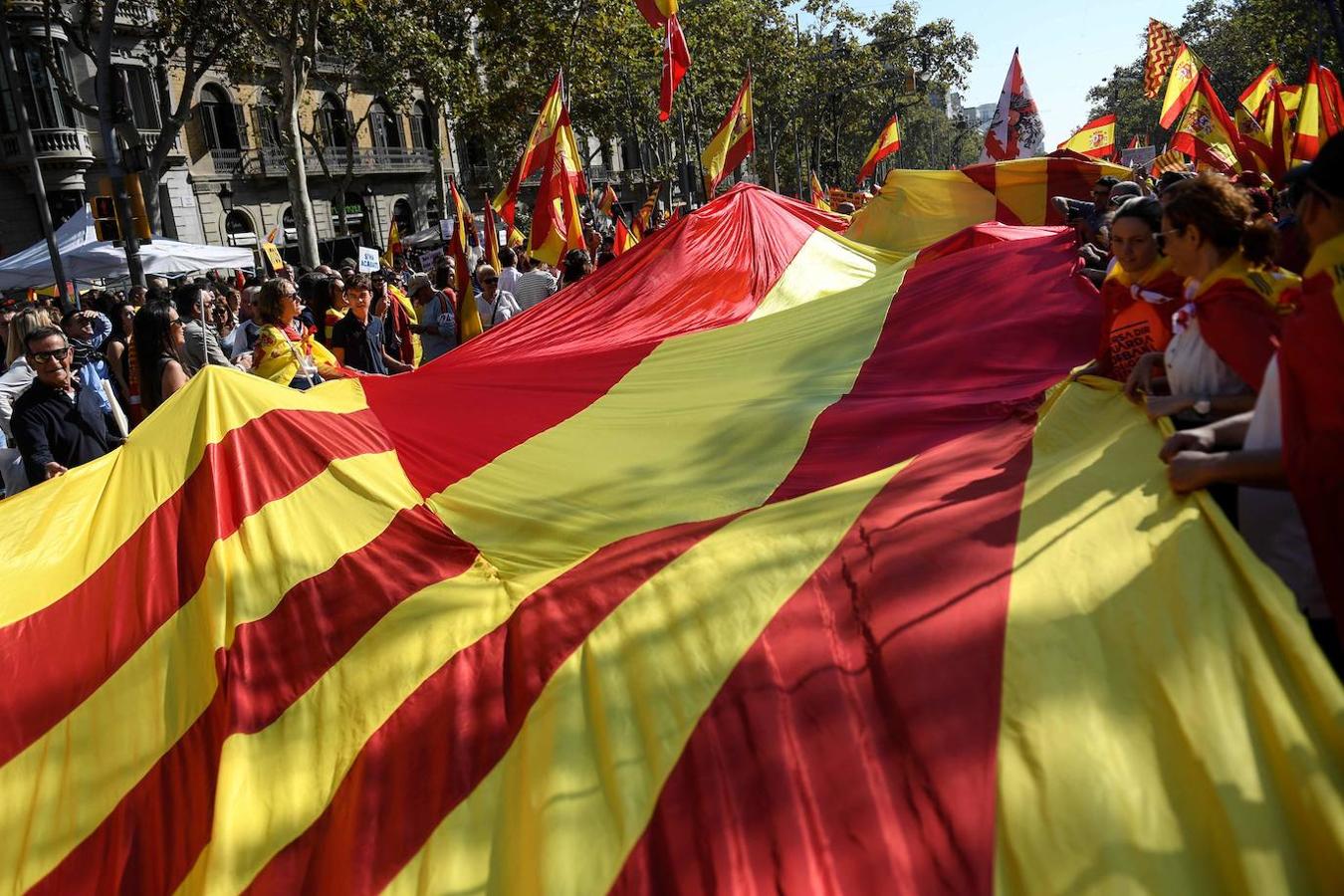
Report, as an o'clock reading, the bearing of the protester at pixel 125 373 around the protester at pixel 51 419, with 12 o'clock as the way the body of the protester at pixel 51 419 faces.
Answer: the protester at pixel 125 373 is roughly at 8 o'clock from the protester at pixel 51 419.

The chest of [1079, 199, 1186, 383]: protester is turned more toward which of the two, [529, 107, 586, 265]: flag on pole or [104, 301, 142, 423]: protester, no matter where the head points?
the protester

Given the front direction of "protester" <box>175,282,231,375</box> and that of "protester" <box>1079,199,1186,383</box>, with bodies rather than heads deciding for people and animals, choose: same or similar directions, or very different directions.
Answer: very different directions

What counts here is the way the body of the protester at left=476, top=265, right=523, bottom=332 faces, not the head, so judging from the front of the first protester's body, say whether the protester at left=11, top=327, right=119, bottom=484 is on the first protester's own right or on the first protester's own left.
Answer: on the first protester's own right

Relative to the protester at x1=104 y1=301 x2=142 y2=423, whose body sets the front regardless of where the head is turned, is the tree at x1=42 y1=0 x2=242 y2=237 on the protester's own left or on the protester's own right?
on the protester's own left

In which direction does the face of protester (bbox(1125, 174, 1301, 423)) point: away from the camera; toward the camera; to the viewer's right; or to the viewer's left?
to the viewer's left

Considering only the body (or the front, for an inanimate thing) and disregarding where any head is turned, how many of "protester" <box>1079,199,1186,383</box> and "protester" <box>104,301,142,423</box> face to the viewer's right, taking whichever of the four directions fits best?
1

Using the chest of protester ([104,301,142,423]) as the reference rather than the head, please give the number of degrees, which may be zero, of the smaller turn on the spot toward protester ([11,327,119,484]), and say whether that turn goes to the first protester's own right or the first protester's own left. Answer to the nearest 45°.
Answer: approximately 90° to the first protester's own right

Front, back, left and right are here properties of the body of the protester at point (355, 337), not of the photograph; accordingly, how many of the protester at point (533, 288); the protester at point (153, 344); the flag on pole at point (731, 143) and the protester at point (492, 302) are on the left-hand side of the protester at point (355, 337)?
3

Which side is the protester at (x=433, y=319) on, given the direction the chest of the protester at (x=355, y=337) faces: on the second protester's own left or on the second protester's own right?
on the second protester's own left

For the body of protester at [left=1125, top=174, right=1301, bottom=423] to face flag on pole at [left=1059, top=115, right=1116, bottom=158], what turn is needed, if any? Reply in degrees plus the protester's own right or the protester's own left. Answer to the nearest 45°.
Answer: approximately 90° to the protester's own right
